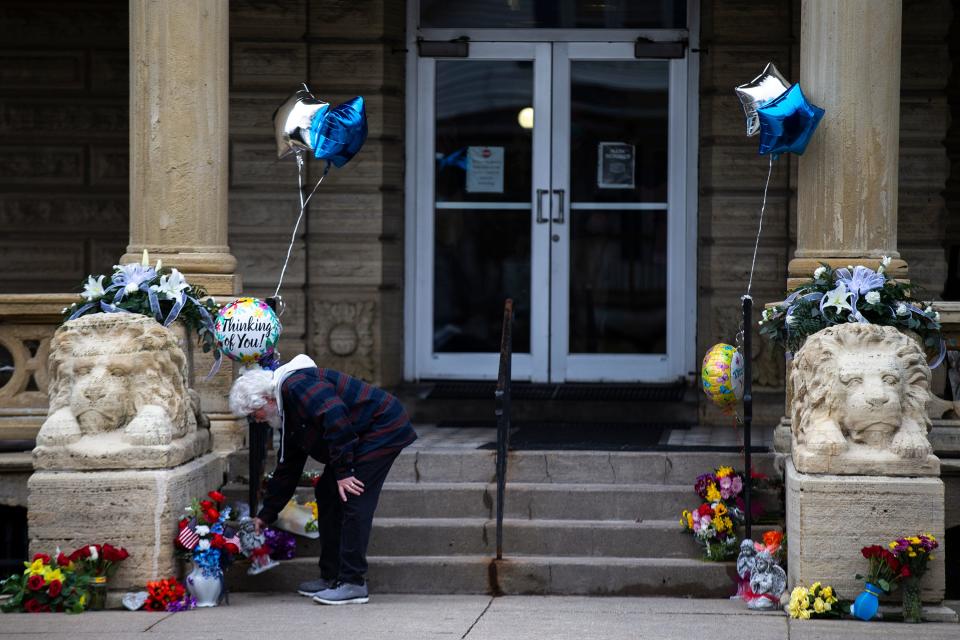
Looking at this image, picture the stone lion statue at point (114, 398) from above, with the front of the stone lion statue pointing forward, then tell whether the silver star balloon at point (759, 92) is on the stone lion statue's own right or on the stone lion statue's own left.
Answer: on the stone lion statue's own left

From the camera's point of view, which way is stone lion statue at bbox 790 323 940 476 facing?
toward the camera

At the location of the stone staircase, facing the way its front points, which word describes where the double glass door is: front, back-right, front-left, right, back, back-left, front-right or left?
back

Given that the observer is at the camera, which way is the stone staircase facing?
facing the viewer

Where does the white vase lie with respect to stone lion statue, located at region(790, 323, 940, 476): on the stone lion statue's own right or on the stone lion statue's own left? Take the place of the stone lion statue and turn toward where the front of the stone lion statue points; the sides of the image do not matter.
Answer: on the stone lion statue's own right

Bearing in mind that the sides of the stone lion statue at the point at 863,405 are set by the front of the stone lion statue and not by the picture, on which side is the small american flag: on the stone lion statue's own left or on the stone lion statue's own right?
on the stone lion statue's own right

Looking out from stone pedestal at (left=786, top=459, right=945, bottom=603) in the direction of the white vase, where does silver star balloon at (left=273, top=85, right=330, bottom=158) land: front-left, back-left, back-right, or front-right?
front-right

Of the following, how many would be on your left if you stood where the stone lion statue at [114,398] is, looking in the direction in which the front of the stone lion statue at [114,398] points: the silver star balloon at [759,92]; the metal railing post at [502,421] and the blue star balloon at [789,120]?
3

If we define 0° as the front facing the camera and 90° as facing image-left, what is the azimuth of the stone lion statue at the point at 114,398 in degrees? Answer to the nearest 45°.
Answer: approximately 0°
